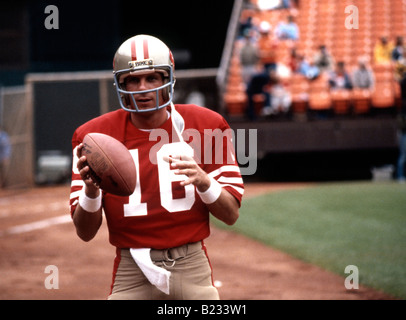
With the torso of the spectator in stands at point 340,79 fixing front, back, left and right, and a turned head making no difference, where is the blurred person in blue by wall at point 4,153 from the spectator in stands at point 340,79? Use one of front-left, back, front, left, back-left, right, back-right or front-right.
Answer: right

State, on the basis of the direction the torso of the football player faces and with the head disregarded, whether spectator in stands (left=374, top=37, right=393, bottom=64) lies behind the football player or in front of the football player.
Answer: behind

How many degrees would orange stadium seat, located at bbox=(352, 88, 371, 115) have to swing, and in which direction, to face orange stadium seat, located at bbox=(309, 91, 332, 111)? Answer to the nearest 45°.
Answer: approximately 135° to its right

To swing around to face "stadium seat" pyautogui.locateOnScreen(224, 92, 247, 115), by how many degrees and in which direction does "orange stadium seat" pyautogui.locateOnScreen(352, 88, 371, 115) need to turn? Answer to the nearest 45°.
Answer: approximately 90° to its right

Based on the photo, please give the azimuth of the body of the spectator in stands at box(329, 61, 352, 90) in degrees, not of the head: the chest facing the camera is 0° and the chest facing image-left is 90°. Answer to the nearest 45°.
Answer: approximately 0°

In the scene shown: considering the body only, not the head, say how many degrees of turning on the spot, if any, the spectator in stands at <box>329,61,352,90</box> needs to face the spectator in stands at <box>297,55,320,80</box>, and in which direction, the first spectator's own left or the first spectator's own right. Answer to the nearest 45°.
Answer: approximately 135° to the first spectator's own right

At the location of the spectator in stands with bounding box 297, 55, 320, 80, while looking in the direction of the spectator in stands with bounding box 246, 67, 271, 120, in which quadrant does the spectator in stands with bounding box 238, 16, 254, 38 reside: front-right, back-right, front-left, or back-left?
back-right

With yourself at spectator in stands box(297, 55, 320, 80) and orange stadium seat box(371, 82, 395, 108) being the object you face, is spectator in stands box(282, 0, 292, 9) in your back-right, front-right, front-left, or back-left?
back-left
